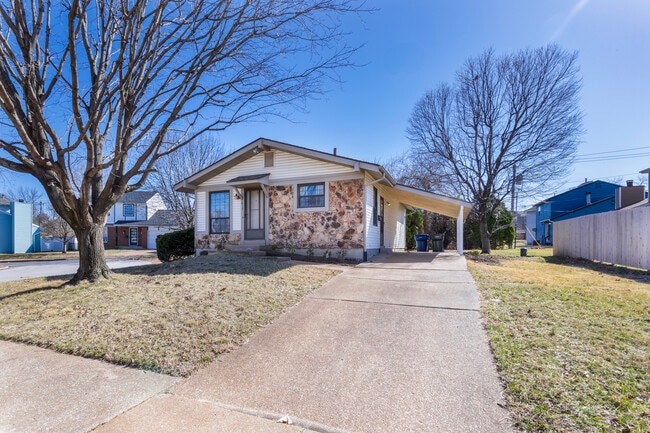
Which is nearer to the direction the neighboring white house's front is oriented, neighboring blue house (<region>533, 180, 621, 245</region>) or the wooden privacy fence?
the wooden privacy fence

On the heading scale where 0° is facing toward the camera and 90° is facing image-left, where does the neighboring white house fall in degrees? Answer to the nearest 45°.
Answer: approximately 0°

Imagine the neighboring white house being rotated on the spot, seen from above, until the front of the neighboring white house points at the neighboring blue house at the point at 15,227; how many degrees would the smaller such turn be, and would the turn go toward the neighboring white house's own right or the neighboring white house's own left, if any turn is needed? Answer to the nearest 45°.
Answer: approximately 45° to the neighboring white house's own right

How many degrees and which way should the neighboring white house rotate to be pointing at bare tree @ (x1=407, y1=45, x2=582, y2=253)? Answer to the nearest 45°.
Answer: approximately 45° to its left

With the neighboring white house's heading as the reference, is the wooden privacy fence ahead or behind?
ahead

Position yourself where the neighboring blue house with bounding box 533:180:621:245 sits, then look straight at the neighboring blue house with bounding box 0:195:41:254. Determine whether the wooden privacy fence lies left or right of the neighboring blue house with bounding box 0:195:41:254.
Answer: left

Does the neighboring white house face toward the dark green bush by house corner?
yes

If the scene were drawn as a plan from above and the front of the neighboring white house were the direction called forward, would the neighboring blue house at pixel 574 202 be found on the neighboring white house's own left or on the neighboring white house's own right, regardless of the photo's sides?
on the neighboring white house's own left

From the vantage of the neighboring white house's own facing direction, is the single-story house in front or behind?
in front
